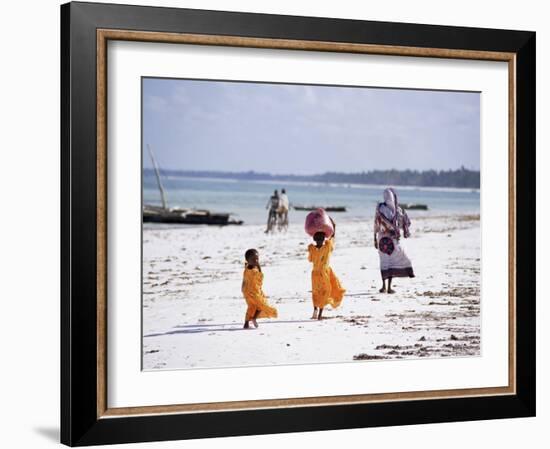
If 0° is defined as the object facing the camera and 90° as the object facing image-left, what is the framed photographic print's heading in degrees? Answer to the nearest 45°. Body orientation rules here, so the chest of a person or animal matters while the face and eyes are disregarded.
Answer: approximately 315°
